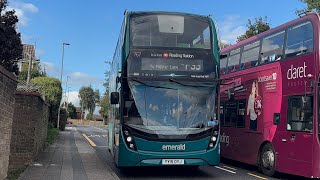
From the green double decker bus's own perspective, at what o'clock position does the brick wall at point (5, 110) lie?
The brick wall is roughly at 2 o'clock from the green double decker bus.

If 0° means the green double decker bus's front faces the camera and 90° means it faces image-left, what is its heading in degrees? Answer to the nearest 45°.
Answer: approximately 0°
